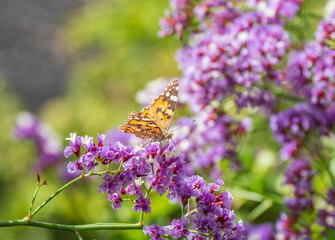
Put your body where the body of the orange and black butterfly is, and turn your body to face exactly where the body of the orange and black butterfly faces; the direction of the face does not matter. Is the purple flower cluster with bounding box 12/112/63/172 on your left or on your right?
on your left

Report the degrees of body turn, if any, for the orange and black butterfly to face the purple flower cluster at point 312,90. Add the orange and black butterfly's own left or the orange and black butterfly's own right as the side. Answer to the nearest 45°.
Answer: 0° — it already faces it

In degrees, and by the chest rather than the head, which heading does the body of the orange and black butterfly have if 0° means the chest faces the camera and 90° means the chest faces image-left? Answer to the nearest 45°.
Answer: approximately 270°
